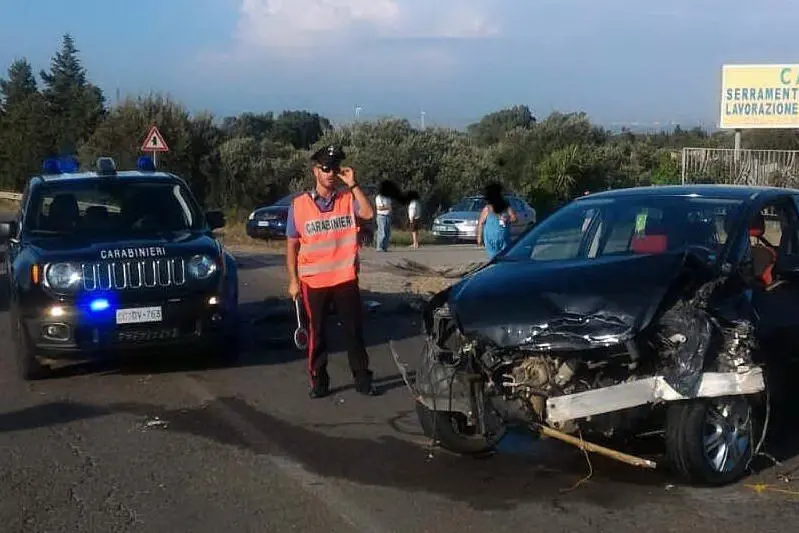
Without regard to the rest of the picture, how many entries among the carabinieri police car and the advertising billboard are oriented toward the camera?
2

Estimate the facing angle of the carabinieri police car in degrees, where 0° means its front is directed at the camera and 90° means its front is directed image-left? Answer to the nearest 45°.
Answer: approximately 0°

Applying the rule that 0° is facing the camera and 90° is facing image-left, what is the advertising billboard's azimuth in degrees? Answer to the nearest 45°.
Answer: approximately 0°

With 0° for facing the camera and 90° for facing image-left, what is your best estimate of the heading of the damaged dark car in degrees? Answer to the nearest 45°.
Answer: approximately 45°

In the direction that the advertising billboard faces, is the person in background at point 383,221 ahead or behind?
ahead

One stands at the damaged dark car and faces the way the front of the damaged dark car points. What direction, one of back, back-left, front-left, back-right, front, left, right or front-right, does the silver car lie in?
back-right

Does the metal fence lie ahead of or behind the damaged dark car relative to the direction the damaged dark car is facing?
behind

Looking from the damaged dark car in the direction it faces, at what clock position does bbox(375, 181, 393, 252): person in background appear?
The person in background is roughly at 4 o'clock from the damaged dark car.
